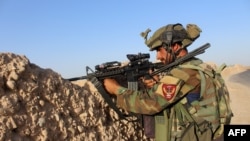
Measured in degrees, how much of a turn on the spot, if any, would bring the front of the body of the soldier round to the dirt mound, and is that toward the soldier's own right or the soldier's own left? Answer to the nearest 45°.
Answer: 0° — they already face it

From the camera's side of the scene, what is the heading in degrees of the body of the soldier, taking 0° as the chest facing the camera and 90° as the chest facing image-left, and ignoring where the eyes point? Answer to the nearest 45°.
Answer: approximately 90°

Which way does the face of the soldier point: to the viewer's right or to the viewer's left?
to the viewer's left
